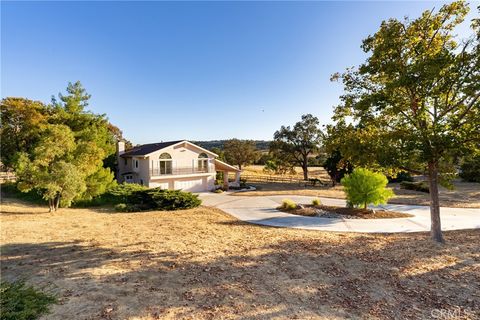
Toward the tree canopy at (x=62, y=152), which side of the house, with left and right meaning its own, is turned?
right

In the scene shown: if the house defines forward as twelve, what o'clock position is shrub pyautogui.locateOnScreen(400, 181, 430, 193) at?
The shrub is roughly at 11 o'clock from the house.

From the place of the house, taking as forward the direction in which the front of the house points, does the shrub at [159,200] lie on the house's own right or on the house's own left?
on the house's own right

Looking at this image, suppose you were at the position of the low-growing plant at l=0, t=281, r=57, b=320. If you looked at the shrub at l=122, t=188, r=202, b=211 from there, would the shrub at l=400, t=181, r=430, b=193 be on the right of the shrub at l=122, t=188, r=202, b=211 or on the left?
right

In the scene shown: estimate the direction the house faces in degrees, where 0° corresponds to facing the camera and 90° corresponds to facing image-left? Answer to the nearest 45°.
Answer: approximately 315°

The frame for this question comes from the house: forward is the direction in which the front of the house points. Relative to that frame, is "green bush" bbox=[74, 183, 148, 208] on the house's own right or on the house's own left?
on the house's own right
